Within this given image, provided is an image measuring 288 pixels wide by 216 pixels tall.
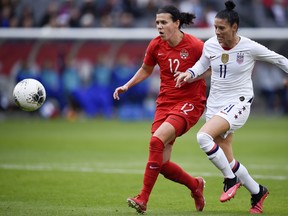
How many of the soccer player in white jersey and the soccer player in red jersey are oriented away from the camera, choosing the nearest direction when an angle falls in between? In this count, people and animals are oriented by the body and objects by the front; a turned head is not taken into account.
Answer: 0

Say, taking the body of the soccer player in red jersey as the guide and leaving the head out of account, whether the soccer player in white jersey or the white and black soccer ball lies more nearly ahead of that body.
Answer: the white and black soccer ball

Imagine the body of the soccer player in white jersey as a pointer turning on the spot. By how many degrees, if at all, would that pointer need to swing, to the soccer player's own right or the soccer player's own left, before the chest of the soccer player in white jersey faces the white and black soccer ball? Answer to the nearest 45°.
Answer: approximately 45° to the soccer player's own right

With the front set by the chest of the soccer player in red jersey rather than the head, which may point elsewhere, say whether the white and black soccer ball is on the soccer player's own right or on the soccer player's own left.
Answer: on the soccer player's own right

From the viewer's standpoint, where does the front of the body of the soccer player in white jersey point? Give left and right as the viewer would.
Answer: facing the viewer and to the left of the viewer

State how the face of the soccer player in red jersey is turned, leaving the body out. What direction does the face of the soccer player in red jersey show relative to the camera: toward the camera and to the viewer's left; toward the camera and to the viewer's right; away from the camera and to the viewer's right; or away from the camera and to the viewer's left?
toward the camera and to the viewer's left

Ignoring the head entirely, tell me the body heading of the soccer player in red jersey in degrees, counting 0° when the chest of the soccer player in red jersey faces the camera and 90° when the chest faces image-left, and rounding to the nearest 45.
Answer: approximately 45°
